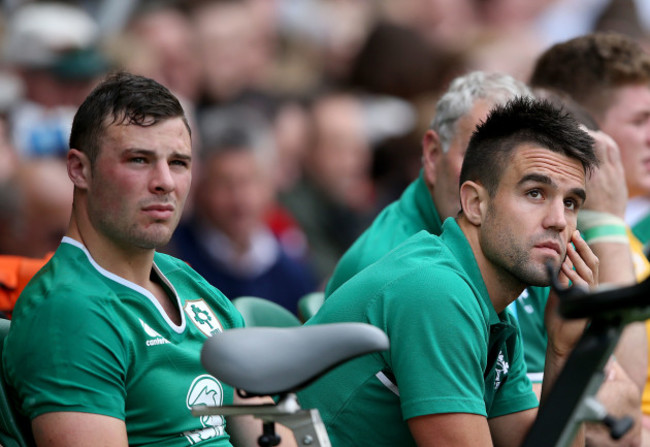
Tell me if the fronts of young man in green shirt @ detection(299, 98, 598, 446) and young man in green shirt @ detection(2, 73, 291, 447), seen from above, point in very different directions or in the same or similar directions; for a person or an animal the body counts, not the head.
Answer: same or similar directions

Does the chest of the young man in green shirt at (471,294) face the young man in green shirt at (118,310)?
no

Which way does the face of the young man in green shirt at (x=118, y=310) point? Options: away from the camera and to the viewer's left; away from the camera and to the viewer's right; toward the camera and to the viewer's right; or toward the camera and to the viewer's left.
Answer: toward the camera and to the viewer's right

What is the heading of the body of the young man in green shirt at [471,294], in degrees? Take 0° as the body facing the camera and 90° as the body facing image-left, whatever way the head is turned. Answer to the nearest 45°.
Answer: approximately 315°

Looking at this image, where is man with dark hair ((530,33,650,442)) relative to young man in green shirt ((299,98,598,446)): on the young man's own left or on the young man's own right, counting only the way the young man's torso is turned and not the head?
on the young man's own left

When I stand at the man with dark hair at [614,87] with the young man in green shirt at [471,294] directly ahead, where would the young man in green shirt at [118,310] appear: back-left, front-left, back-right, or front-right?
front-right

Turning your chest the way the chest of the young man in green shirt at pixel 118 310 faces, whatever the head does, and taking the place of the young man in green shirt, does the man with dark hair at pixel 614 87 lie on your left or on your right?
on your left

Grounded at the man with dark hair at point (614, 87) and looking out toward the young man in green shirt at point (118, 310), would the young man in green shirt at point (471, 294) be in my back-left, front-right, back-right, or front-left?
front-left

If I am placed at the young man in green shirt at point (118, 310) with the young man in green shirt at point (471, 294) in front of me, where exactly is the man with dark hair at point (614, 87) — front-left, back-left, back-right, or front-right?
front-left

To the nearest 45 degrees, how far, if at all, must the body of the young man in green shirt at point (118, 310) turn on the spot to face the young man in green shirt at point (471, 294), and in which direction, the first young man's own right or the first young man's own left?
approximately 45° to the first young man's own left

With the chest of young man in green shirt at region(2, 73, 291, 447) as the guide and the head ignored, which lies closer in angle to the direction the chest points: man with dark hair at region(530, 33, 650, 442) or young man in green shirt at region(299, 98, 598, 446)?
the young man in green shirt
